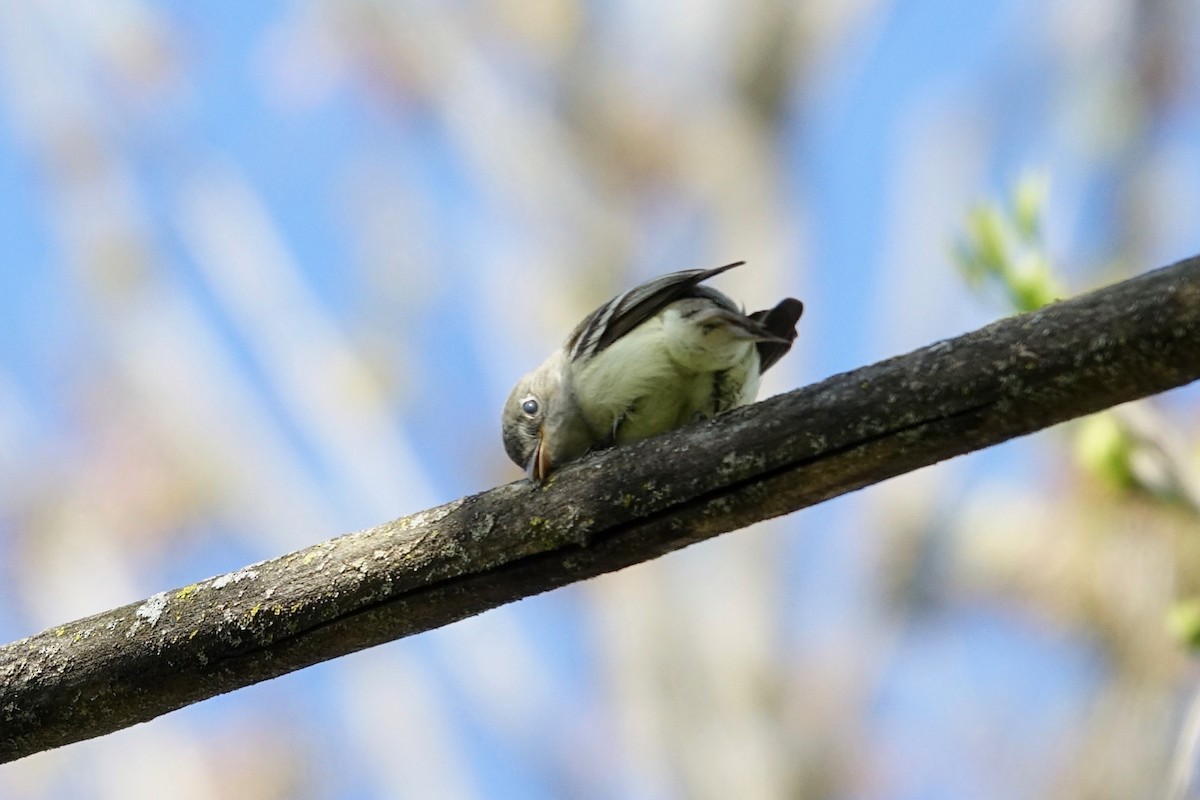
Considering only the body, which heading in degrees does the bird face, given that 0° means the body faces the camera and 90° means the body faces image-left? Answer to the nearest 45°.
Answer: approximately 90°
